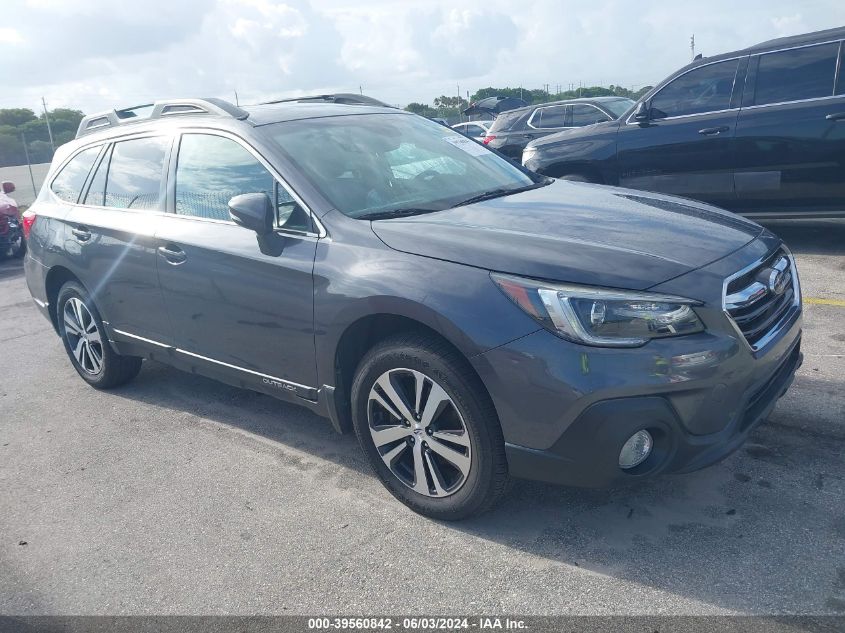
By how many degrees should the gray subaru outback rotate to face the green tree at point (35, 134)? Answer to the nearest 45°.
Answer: approximately 180°

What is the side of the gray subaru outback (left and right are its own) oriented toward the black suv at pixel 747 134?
left

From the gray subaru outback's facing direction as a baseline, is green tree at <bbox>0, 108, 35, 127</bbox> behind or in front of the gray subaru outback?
behind

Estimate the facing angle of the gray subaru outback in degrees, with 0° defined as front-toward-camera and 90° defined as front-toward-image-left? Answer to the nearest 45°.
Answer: approximately 315°

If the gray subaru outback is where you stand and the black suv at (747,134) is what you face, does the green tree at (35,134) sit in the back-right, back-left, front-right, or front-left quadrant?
front-left
